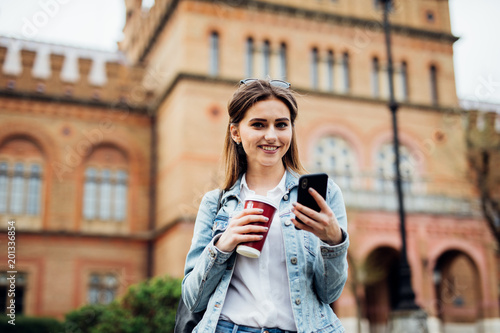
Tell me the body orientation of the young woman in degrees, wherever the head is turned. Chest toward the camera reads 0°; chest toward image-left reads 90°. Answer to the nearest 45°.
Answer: approximately 0°

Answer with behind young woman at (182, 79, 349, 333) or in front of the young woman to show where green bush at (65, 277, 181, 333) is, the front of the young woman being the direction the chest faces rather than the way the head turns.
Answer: behind
